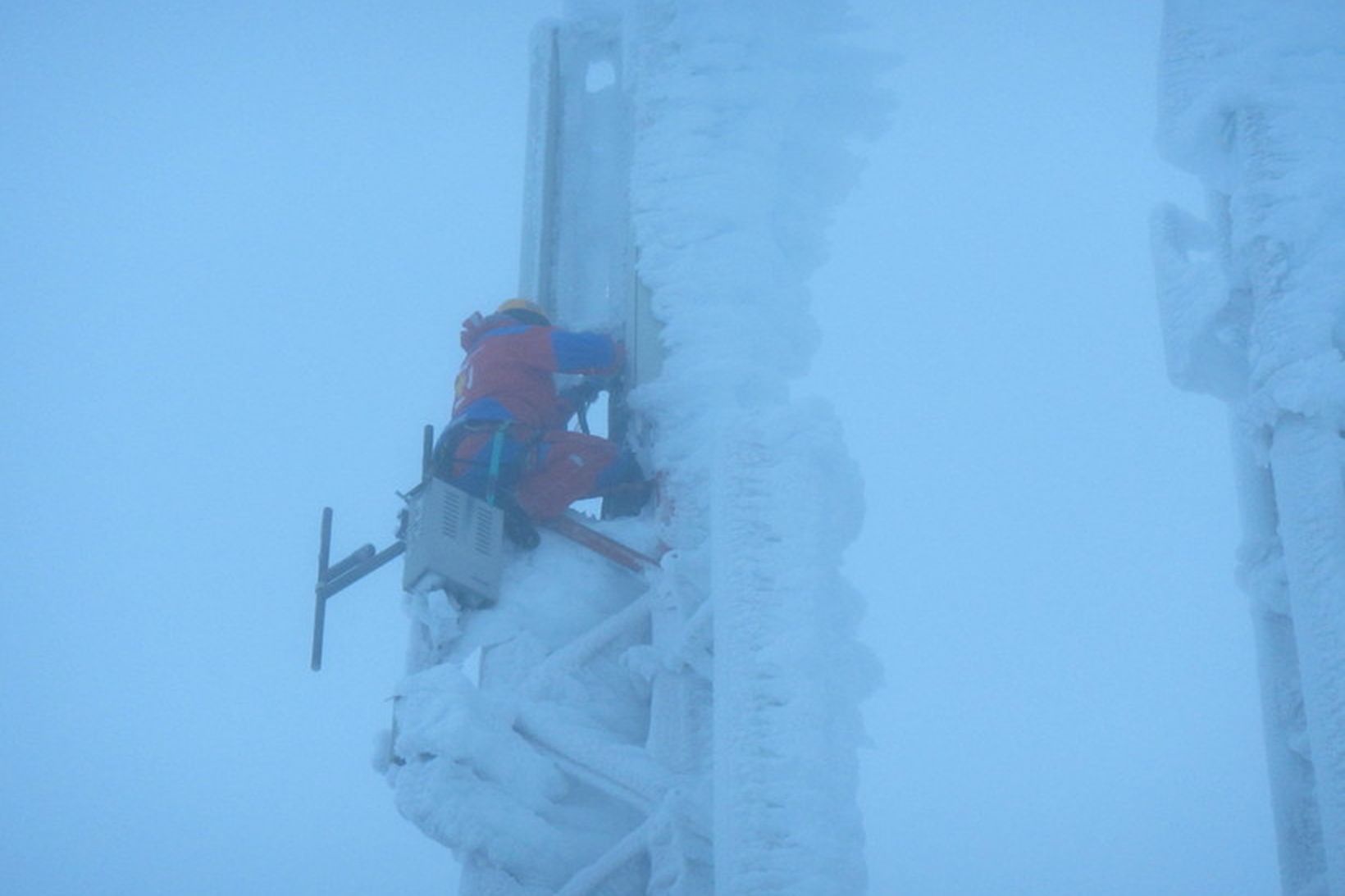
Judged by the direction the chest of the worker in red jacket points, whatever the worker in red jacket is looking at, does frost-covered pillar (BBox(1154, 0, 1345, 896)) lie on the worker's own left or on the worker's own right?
on the worker's own right

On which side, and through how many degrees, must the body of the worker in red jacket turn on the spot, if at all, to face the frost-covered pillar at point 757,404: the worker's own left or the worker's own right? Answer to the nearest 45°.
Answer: approximately 45° to the worker's own right

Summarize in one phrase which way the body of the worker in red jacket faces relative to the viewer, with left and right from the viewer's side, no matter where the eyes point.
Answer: facing away from the viewer and to the right of the viewer
